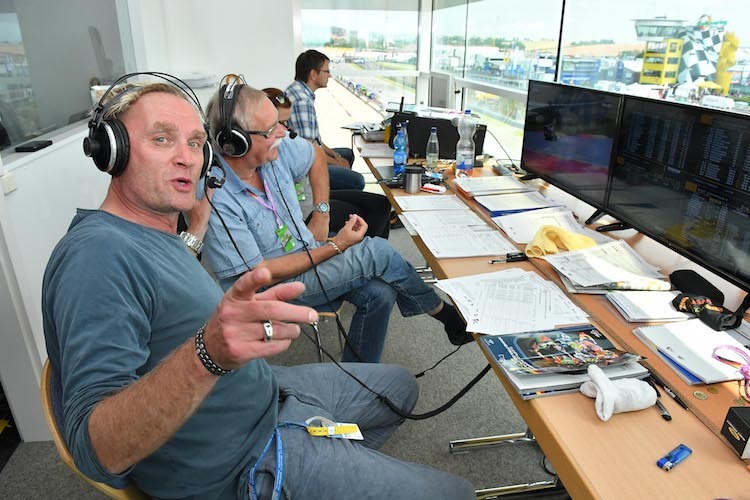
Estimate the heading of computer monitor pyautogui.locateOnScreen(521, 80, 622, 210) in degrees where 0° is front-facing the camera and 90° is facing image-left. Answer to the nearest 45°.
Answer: approximately 45°

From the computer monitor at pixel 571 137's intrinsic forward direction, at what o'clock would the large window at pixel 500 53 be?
The large window is roughly at 4 o'clock from the computer monitor.

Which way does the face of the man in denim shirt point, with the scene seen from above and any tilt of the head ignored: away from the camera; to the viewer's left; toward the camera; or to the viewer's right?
to the viewer's right

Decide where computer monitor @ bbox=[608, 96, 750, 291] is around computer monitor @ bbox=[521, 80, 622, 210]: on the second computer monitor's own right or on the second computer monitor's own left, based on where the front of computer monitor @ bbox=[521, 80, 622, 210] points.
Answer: on the second computer monitor's own left

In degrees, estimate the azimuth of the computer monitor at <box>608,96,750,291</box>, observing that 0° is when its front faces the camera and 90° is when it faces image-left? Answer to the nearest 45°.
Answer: approximately 45°

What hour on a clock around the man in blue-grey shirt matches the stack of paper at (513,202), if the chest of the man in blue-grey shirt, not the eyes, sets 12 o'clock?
The stack of paper is roughly at 9 o'clock from the man in blue-grey shirt.

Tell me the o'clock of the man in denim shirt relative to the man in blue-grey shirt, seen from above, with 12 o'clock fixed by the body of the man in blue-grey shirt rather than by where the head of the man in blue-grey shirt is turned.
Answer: The man in denim shirt is roughly at 8 o'clock from the man in blue-grey shirt.
